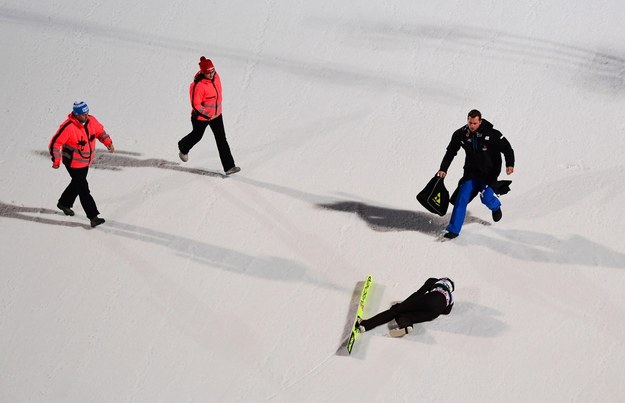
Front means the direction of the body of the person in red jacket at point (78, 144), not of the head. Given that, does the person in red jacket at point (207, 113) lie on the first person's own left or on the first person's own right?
on the first person's own left

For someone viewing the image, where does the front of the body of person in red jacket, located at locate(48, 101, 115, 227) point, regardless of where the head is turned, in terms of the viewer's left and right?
facing the viewer and to the right of the viewer

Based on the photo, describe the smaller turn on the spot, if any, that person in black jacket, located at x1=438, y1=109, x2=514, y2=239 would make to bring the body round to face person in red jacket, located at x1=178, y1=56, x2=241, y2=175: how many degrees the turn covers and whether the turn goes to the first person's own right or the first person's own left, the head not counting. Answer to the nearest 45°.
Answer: approximately 45° to the first person's own right

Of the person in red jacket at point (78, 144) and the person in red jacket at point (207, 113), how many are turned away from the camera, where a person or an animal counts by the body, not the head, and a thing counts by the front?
0

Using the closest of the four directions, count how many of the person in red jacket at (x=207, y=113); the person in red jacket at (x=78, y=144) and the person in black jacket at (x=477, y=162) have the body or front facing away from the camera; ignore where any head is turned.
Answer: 0

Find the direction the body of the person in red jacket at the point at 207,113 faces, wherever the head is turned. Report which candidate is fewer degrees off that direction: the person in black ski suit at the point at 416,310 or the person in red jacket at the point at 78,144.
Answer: the person in black ski suit

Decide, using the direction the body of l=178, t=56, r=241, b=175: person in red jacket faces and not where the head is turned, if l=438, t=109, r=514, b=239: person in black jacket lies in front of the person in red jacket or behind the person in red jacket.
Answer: in front

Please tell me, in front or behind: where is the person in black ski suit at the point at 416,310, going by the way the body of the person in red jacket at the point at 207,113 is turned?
in front

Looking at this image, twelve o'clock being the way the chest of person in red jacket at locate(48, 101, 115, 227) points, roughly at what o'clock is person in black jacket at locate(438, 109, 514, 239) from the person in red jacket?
The person in black jacket is roughly at 11 o'clock from the person in red jacket.

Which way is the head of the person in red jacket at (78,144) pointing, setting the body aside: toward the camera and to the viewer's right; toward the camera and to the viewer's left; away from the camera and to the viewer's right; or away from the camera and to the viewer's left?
toward the camera and to the viewer's right

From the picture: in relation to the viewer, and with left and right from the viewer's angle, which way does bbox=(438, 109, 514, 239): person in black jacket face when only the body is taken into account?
facing the viewer and to the left of the viewer
